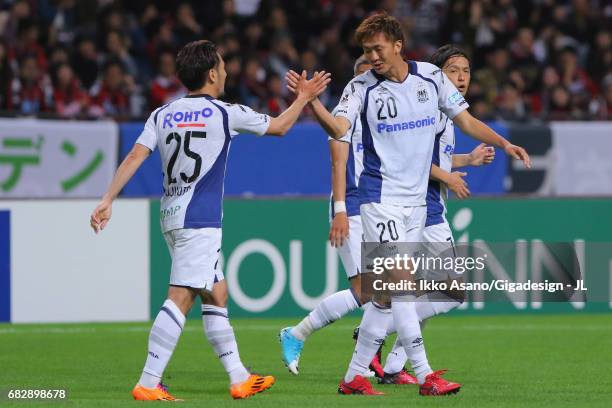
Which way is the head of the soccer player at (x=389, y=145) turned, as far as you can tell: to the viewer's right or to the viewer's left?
to the viewer's left

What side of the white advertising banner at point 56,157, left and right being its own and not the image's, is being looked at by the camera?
front

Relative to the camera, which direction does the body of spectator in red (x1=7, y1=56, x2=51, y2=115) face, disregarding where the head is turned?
toward the camera

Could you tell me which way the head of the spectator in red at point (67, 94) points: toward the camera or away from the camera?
toward the camera

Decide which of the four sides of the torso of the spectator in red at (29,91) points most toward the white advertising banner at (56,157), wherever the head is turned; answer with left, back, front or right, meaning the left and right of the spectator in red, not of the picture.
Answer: front

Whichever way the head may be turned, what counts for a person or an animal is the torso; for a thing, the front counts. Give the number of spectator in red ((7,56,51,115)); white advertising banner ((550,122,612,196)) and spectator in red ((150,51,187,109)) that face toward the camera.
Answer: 3

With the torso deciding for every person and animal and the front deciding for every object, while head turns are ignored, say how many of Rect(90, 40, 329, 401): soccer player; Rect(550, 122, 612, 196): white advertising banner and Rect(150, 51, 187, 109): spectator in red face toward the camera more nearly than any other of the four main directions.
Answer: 2

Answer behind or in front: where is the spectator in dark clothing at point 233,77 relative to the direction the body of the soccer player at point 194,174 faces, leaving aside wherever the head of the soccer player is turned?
in front

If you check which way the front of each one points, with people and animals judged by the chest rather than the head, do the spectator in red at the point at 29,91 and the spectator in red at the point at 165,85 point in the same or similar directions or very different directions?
same or similar directions

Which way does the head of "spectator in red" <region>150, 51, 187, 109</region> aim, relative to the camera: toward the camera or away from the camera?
toward the camera

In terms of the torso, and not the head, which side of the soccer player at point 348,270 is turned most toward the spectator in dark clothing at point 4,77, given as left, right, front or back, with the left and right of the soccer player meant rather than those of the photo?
back

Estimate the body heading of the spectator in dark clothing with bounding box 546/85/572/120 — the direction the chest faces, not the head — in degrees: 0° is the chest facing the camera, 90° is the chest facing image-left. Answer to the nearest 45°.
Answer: approximately 0°

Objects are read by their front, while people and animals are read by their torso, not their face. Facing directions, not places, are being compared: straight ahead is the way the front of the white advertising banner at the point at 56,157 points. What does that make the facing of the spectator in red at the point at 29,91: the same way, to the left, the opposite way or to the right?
the same way

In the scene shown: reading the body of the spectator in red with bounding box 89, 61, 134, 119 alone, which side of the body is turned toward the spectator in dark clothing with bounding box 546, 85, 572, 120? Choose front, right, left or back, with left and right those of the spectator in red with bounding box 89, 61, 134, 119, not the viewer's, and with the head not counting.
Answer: left

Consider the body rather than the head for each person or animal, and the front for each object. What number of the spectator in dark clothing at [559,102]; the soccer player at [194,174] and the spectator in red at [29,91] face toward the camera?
2
